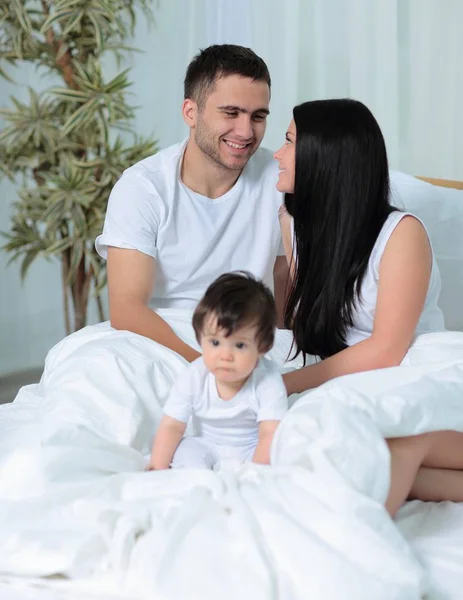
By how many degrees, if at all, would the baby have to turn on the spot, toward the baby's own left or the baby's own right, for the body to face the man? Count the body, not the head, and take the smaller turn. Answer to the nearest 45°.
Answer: approximately 180°

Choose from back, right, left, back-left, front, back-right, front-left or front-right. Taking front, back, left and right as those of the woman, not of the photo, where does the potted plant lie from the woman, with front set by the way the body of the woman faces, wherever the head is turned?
front-right

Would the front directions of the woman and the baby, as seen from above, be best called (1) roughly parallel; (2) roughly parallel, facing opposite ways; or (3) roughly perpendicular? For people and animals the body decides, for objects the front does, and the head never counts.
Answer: roughly perpendicular

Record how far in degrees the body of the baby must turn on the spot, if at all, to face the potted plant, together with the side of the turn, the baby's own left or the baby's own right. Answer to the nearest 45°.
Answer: approximately 180°

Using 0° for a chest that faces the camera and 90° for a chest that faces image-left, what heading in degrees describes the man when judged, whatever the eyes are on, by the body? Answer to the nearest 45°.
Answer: approximately 315°

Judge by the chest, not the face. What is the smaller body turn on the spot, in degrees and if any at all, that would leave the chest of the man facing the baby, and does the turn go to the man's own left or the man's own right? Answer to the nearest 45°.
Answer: approximately 45° to the man's own right

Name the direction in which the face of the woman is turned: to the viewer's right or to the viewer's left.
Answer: to the viewer's left

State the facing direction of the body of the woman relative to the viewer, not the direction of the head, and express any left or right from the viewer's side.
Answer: facing to the left of the viewer

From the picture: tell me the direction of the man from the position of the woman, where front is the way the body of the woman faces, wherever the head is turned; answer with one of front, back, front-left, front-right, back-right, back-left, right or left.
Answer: front-right

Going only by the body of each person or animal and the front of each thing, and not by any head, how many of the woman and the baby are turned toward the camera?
1

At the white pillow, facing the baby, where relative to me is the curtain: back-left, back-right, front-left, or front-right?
back-right

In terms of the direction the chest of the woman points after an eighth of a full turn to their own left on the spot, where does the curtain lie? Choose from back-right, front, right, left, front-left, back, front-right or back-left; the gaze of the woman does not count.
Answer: back-right

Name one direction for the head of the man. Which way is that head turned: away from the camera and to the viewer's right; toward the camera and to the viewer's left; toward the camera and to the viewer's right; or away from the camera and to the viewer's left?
toward the camera and to the viewer's right

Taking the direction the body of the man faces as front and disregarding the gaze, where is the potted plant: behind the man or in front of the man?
behind

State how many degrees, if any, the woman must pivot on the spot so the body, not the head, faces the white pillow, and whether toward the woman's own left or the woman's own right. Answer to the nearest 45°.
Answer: approximately 90° to the woman's own right
